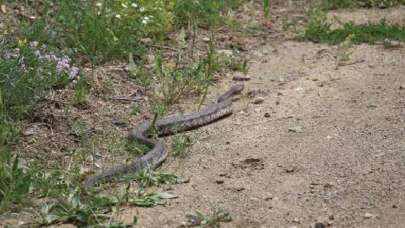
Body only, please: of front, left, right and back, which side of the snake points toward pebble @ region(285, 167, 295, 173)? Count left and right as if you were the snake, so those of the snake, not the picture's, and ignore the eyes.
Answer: right

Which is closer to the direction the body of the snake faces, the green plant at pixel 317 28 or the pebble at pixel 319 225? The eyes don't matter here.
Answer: the green plant

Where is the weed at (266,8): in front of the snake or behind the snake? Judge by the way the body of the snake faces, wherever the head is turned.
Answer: in front

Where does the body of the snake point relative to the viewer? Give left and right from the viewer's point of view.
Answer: facing away from the viewer and to the right of the viewer

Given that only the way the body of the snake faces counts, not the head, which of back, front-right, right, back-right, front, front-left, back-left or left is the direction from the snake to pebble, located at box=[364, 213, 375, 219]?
right

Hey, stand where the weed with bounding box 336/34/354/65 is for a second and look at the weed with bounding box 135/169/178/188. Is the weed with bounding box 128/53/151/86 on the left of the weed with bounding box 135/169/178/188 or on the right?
right

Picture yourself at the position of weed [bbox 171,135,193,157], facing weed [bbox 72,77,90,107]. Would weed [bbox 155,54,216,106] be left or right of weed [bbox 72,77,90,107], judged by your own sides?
right

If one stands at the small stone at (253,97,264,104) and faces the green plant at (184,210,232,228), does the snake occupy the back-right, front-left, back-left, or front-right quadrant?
front-right

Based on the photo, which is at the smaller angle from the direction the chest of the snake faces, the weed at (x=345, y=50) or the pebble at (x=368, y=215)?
the weed

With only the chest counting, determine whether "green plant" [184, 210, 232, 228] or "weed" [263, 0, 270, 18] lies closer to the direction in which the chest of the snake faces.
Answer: the weed

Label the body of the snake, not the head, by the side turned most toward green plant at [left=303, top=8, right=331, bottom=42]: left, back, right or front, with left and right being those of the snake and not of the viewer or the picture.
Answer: front

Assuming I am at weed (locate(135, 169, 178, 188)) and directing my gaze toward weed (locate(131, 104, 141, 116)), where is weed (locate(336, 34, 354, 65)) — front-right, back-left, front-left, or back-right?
front-right

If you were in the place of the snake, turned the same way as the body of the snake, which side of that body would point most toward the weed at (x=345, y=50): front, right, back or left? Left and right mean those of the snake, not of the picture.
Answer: front

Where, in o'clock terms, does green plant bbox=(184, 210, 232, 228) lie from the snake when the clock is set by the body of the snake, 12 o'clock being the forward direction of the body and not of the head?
The green plant is roughly at 4 o'clock from the snake.
